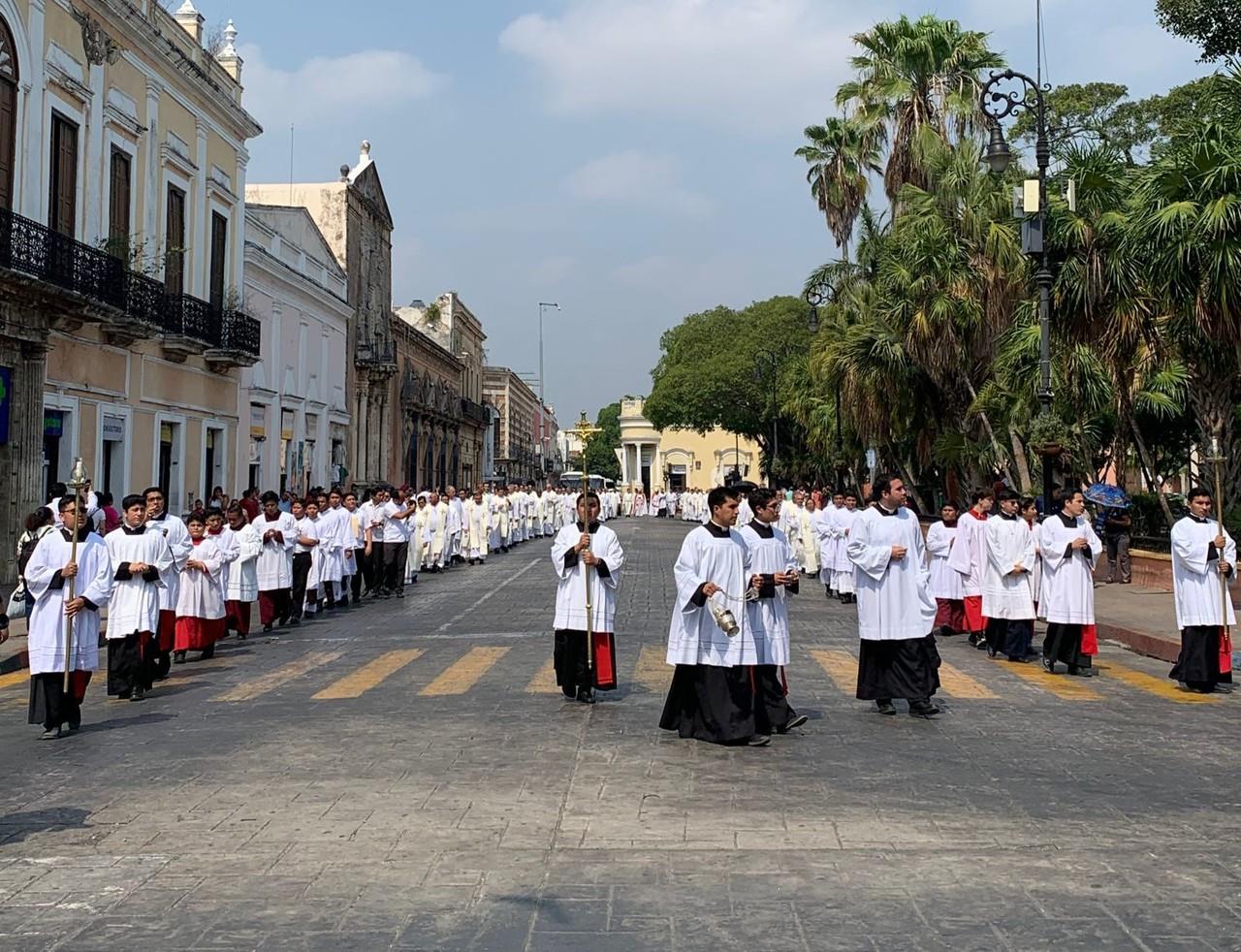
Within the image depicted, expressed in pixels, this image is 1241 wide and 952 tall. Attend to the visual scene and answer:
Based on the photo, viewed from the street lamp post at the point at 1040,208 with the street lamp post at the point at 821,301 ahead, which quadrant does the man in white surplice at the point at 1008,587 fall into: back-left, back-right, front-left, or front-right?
back-left

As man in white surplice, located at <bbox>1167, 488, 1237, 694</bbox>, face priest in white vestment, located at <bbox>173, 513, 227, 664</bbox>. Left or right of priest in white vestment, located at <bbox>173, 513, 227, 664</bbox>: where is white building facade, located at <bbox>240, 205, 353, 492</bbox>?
right

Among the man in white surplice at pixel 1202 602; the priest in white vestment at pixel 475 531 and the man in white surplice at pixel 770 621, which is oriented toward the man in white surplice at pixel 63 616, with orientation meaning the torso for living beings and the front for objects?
the priest in white vestment

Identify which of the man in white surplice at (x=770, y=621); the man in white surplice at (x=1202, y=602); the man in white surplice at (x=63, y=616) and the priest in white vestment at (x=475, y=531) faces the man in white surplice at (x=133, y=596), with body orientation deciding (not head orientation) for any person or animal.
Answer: the priest in white vestment

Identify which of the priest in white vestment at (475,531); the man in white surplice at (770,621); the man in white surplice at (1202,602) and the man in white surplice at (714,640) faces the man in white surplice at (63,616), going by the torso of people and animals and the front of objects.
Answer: the priest in white vestment

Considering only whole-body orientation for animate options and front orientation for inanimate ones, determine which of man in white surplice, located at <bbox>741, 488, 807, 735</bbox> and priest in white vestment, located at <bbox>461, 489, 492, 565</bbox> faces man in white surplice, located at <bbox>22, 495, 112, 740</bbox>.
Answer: the priest in white vestment

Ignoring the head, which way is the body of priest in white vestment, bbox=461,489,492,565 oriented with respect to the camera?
toward the camera

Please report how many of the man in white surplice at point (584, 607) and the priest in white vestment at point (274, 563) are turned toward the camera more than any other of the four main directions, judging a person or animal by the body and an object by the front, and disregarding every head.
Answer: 2

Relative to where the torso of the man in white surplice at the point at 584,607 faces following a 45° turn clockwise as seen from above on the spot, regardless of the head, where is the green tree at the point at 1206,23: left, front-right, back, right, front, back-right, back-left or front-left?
back

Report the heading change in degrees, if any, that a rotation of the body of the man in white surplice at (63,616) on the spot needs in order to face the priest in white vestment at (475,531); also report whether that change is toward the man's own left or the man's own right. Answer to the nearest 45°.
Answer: approximately 135° to the man's own left

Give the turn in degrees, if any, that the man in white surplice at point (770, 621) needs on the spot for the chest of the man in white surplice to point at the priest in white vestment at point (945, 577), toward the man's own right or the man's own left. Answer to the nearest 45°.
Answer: approximately 135° to the man's own left

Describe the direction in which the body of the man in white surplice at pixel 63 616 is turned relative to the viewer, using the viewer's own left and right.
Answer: facing the viewer

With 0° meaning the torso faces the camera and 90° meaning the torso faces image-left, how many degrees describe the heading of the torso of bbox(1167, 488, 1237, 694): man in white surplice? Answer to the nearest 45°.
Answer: approximately 315°

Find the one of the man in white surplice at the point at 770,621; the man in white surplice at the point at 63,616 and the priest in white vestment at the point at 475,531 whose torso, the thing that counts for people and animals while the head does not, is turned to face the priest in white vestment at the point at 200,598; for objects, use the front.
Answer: the priest in white vestment at the point at 475,531
